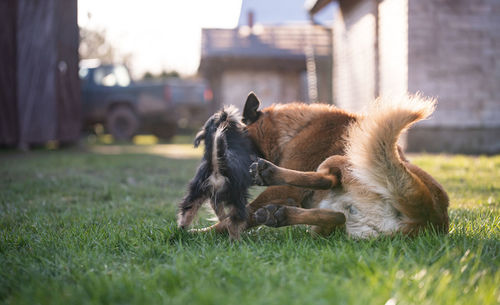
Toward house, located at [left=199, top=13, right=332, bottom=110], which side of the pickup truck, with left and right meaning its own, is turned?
right

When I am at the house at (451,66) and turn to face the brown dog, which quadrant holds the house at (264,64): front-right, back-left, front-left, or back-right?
back-right

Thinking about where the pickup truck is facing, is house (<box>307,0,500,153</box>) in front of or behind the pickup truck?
behind

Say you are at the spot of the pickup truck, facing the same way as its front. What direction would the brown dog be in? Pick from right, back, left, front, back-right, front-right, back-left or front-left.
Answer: back-left

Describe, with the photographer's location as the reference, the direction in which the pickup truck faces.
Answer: facing away from the viewer and to the left of the viewer

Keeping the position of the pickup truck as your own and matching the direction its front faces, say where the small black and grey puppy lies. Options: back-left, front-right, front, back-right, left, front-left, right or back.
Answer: back-left
